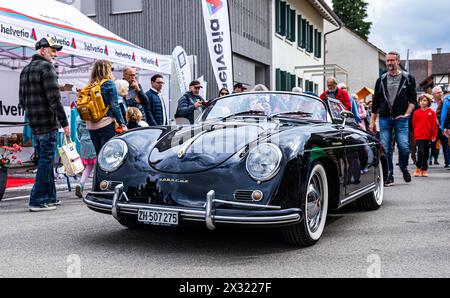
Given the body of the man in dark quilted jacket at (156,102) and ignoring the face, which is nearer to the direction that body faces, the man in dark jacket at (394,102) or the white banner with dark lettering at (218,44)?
the man in dark jacket

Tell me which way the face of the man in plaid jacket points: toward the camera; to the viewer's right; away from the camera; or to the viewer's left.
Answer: to the viewer's right

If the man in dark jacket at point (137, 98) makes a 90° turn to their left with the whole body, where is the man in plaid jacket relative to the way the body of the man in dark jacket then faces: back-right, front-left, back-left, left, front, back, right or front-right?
back

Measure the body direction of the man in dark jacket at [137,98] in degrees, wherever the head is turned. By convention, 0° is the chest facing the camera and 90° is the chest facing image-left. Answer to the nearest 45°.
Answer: approximately 315°

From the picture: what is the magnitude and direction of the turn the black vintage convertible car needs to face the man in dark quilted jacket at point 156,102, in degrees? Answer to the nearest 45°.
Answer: approximately 135° to its right

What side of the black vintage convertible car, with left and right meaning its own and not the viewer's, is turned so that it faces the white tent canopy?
right

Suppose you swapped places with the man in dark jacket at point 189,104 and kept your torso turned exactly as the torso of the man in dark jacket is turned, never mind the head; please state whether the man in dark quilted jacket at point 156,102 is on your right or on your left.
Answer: on your right

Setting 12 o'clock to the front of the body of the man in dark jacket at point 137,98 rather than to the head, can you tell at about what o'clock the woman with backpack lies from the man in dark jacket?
The woman with backpack is roughly at 2 o'clock from the man in dark jacket.

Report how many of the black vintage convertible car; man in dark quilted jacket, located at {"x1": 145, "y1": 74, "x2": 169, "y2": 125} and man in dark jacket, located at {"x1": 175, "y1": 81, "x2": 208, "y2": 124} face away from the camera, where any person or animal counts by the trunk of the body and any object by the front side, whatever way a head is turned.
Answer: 0

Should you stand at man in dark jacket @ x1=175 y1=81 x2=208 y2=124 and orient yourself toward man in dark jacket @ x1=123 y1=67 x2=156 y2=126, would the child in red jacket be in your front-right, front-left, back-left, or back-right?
back-left

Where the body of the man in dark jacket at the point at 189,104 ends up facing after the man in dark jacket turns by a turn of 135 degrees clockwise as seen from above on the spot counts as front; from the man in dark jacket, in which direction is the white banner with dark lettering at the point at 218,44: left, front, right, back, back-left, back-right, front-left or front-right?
right

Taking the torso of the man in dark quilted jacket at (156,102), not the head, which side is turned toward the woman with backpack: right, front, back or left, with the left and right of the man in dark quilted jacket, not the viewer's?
right

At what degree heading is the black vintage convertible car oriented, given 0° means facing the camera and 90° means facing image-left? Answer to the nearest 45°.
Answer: approximately 45°

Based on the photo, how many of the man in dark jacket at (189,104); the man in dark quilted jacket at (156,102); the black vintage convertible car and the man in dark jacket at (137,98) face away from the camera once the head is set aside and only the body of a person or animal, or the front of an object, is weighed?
0

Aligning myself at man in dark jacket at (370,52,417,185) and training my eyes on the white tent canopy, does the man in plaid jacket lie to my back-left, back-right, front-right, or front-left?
front-left

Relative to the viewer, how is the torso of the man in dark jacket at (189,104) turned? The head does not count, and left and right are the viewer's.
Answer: facing the viewer and to the right of the viewer

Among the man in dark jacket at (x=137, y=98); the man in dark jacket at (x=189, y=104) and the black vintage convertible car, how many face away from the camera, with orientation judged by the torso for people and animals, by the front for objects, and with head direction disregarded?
0

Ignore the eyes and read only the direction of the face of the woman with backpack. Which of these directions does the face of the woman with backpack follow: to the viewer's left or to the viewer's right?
to the viewer's right
